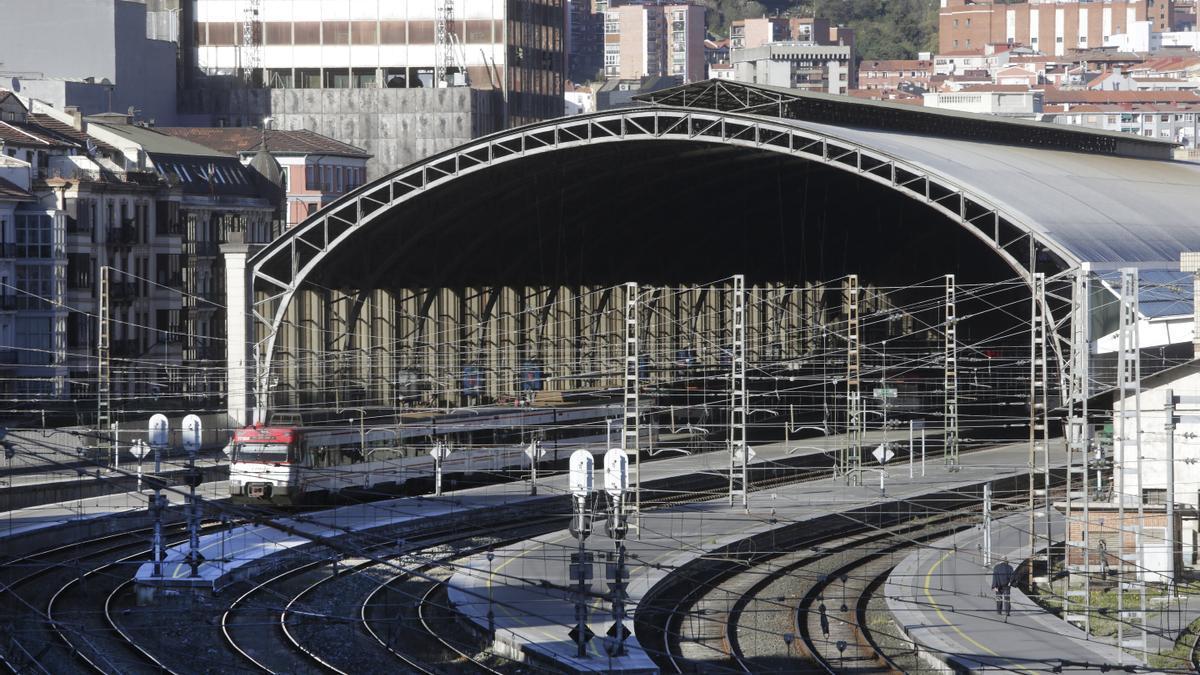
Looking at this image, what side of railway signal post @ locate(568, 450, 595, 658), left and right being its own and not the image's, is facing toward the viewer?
back

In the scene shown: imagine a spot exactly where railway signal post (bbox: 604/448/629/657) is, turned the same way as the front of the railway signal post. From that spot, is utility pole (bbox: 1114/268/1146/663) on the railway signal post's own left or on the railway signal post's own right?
on the railway signal post's own right

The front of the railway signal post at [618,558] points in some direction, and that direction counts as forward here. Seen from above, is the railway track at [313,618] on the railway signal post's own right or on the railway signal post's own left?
on the railway signal post's own left

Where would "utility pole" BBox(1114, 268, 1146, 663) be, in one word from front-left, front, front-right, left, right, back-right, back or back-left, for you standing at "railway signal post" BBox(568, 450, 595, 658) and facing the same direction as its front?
right

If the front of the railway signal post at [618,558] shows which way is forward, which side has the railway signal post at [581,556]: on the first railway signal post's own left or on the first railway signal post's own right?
on the first railway signal post's own left

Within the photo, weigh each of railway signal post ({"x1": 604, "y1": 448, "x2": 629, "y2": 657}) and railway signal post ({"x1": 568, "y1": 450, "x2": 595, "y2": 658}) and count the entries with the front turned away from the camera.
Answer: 2

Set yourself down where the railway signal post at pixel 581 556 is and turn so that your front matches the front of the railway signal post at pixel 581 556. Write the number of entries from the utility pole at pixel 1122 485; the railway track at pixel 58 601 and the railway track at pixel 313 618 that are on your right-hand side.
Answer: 1
